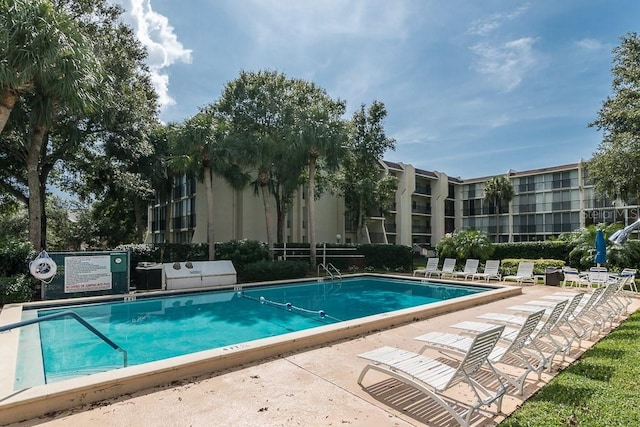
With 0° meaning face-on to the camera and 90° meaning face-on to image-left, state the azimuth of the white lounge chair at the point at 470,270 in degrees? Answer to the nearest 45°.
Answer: approximately 45°

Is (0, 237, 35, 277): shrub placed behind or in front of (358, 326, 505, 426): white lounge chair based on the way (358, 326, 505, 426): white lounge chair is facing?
in front

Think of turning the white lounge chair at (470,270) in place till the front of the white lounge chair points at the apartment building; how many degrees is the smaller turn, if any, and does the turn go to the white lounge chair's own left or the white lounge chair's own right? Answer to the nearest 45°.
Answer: approximately 135° to the white lounge chair's own right

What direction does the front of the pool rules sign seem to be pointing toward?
toward the camera

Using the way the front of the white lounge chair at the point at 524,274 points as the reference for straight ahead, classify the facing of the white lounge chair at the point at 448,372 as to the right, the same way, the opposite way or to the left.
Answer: to the right

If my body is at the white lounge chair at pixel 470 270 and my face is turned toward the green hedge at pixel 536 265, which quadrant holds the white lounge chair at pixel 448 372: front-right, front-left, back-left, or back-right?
back-right

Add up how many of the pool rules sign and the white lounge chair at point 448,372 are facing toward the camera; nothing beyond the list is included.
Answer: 1
